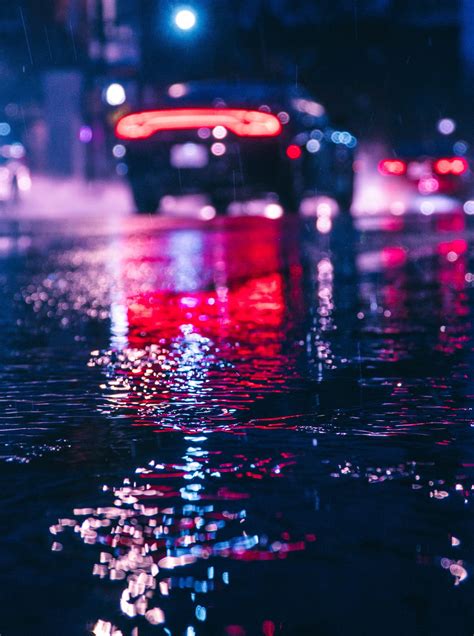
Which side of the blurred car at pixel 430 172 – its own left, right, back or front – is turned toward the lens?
back

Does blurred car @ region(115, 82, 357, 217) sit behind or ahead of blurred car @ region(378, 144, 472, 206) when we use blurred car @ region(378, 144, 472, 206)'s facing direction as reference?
behind

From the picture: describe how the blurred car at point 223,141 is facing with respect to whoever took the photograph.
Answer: facing away from the viewer and to the right of the viewer

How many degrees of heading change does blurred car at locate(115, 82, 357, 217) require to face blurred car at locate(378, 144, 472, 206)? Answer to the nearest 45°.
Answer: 0° — it already faces it

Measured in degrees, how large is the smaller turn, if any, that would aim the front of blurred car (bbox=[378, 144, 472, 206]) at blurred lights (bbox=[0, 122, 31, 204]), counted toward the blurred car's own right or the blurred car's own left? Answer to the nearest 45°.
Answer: approximately 45° to the blurred car's own left
